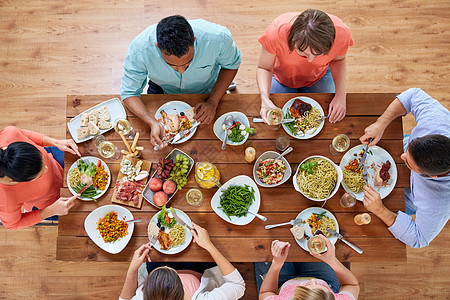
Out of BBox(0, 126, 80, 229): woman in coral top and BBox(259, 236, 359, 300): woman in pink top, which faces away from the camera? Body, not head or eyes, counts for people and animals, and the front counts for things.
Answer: the woman in pink top

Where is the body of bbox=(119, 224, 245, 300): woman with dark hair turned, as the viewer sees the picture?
away from the camera

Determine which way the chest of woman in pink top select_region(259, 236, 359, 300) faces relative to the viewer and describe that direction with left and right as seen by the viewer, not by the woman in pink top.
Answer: facing away from the viewer

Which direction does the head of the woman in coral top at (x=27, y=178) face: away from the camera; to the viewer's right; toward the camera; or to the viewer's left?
to the viewer's right

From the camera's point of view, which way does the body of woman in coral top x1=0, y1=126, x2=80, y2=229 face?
to the viewer's right

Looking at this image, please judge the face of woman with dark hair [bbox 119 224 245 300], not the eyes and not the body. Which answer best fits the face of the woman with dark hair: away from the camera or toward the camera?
away from the camera

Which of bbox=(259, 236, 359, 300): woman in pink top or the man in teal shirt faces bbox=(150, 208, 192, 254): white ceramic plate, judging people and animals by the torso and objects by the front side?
the man in teal shirt

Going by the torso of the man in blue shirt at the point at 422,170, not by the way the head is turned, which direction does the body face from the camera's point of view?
to the viewer's left
